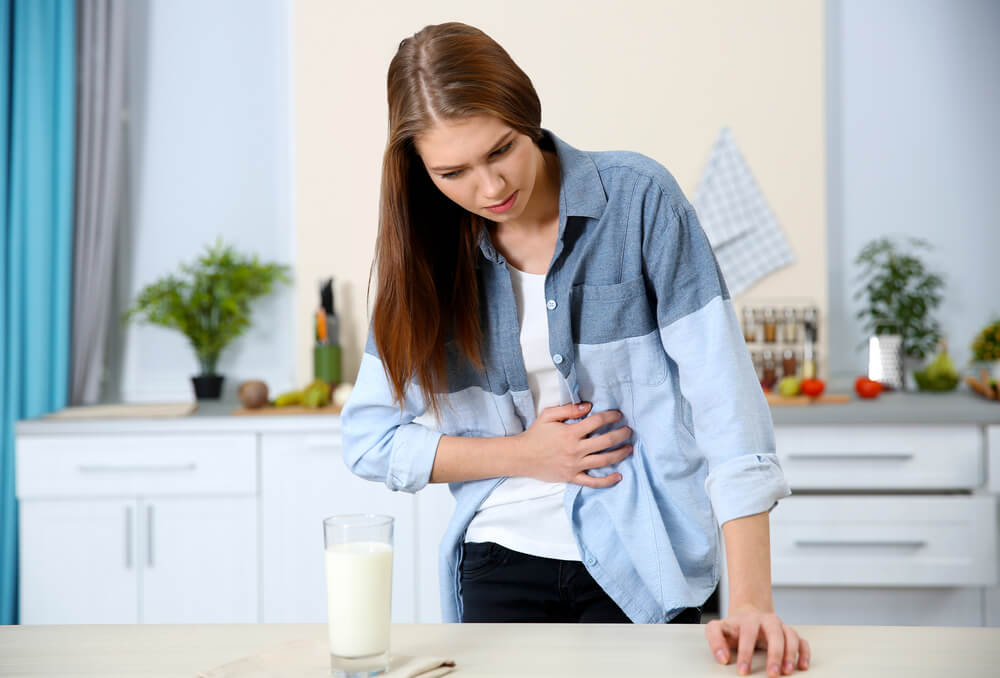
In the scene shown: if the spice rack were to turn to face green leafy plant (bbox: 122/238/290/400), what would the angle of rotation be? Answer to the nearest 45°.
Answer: approximately 90° to its right

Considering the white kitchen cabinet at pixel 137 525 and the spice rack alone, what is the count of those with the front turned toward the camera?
2

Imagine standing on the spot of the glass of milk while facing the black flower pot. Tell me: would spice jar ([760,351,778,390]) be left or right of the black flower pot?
right

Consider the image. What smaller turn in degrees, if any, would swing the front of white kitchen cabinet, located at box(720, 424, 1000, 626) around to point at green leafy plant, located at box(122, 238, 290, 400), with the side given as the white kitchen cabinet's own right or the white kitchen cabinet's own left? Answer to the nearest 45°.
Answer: approximately 90° to the white kitchen cabinet's own right

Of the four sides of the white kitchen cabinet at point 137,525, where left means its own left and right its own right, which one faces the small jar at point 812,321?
left

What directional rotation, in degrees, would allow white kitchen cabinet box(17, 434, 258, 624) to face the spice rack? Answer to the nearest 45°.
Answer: approximately 90° to its left
